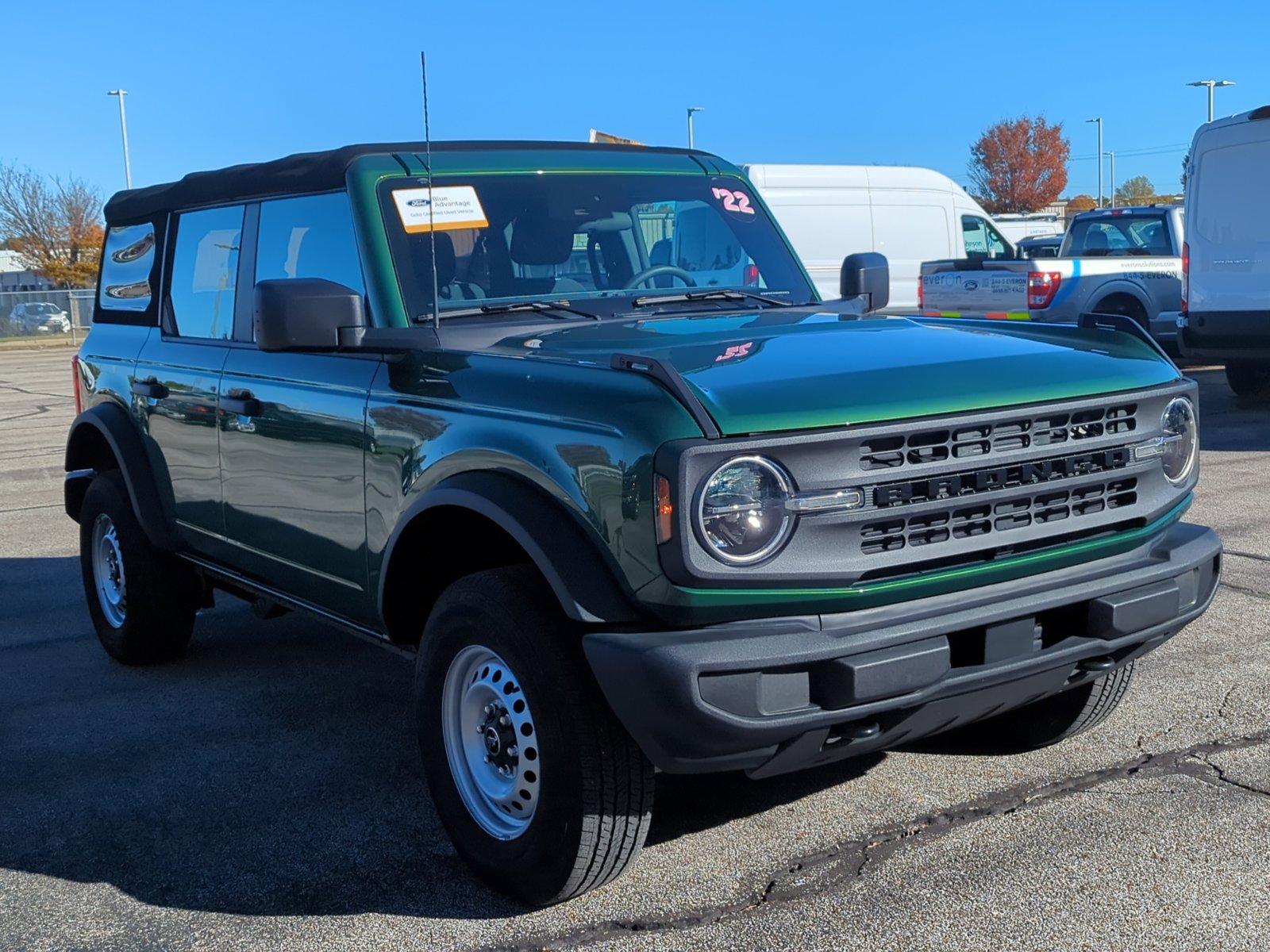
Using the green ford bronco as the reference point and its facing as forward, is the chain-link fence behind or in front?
behind

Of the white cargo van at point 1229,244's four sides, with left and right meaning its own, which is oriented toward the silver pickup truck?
left

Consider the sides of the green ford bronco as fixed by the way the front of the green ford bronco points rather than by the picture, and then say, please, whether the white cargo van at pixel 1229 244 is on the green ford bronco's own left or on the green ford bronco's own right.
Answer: on the green ford bronco's own left

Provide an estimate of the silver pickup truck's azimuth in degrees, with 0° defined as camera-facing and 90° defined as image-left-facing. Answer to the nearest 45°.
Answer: approximately 225°

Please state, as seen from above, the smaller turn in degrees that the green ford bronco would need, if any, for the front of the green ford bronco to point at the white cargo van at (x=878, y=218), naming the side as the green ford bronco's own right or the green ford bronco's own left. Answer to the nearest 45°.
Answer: approximately 135° to the green ford bronco's own left

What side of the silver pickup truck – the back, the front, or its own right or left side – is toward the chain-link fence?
left

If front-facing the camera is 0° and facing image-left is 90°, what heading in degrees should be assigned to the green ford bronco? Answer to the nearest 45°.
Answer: approximately 315°

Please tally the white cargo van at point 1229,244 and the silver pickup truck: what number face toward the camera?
0

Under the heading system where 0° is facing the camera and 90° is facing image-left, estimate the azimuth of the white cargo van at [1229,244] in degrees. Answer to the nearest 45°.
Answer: approximately 225°
